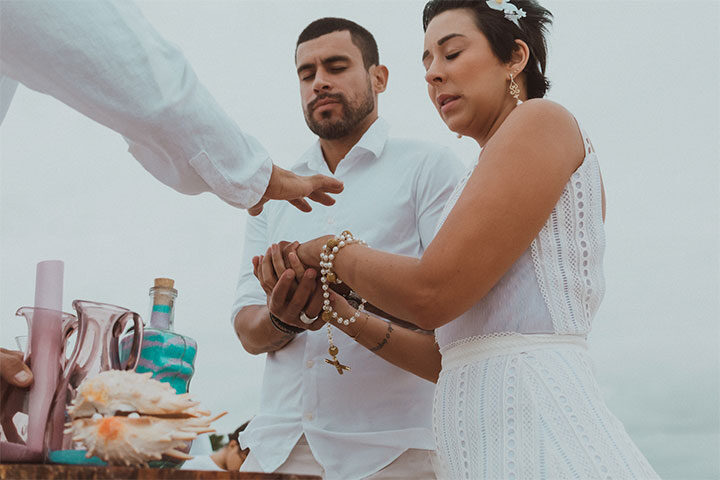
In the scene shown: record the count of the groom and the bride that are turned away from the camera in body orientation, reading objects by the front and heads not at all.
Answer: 0

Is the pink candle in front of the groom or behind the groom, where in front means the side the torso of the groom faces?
in front

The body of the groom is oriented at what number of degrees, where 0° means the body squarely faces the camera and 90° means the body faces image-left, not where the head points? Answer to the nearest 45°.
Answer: approximately 45°

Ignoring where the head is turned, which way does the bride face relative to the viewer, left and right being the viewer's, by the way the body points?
facing to the left of the viewer

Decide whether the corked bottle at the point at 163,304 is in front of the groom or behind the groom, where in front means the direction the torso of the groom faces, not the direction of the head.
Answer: in front

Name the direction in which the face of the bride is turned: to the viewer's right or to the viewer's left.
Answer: to the viewer's left

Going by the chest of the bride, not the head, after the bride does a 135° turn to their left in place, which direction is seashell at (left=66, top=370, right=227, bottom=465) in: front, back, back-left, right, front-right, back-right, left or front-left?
right

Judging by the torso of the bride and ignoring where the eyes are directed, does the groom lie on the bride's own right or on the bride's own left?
on the bride's own right

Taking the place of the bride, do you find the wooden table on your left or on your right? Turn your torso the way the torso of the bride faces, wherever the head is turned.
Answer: on your left

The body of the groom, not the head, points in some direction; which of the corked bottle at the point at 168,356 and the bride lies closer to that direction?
the corked bottle
